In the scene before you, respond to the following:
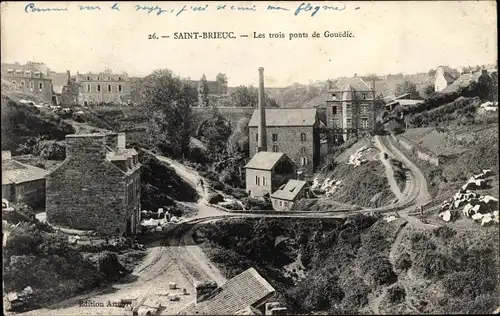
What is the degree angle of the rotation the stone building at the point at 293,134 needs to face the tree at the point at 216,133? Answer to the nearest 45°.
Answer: approximately 90° to its right

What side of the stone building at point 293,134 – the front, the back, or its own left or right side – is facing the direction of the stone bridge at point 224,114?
back

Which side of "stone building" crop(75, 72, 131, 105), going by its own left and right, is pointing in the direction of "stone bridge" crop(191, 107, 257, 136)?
left

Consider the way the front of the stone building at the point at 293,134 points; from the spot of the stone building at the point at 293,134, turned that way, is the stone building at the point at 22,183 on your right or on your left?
on your right

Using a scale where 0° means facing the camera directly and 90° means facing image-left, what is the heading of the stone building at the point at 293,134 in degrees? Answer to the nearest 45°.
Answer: approximately 0°

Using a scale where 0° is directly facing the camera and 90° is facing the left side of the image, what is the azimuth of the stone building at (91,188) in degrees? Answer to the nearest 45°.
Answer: approximately 270°

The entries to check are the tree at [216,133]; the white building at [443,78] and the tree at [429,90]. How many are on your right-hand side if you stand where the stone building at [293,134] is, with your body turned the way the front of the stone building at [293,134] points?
1
